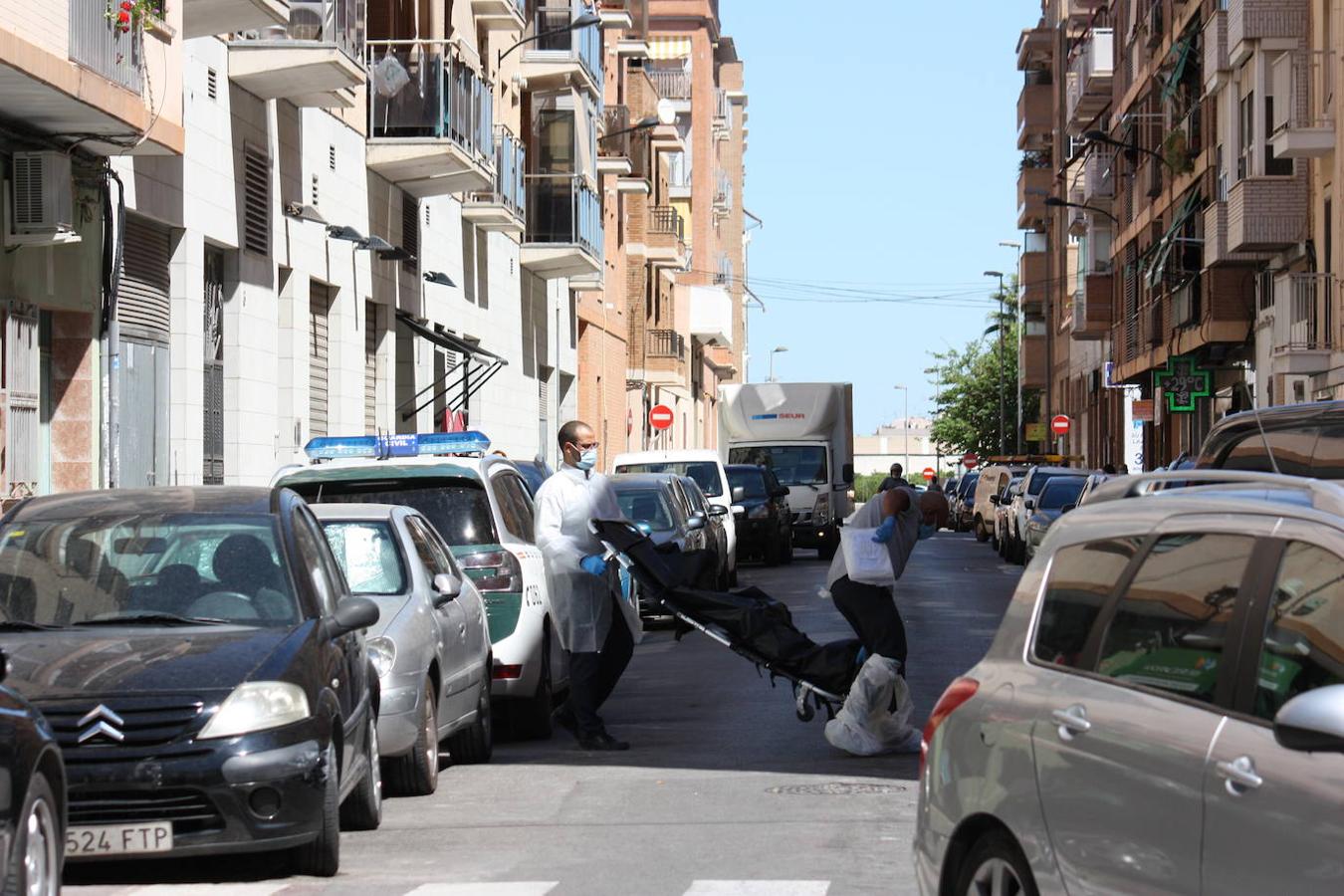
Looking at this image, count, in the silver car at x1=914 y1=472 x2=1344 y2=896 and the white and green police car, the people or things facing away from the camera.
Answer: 1

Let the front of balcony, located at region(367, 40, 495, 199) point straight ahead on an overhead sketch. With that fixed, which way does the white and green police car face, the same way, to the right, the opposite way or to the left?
to the left

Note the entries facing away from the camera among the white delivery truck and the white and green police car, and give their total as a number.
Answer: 1

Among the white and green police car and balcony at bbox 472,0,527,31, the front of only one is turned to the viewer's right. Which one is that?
the balcony

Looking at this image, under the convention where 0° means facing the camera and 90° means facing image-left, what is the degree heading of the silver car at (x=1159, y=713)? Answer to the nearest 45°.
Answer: approximately 315°

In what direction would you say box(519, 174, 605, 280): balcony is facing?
to the viewer's right

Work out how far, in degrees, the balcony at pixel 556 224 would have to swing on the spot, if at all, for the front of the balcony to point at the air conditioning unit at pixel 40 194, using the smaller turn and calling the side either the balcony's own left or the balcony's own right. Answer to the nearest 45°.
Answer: approximately 90° to the balcony's own right

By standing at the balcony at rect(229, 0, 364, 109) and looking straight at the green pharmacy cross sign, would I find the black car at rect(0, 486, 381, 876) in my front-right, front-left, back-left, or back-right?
back-right

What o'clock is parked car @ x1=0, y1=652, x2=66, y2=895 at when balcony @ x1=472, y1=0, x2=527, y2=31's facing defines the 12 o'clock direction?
The parked car is roughly at 3 o'clock from the balcony.

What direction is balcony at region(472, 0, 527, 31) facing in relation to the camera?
to the viewer's right

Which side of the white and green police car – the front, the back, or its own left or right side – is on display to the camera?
back

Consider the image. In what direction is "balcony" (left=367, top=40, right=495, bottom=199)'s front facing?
to the viewer's right
